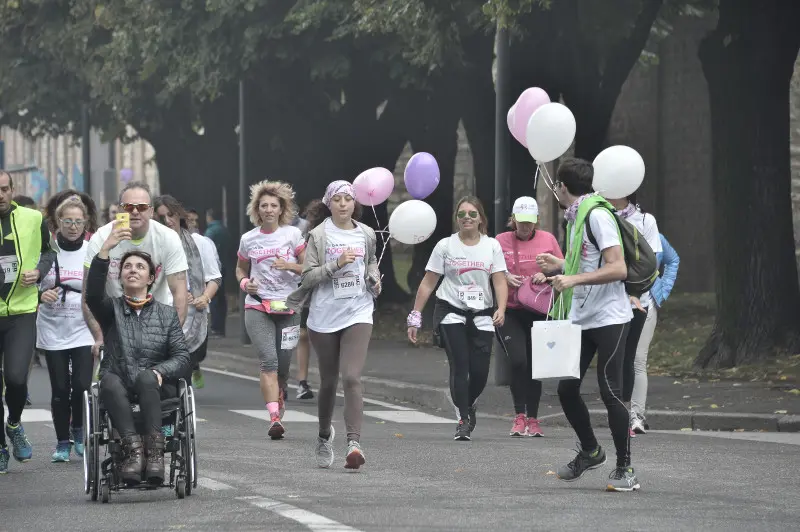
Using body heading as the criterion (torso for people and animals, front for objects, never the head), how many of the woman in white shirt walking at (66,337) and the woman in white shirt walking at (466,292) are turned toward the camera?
2

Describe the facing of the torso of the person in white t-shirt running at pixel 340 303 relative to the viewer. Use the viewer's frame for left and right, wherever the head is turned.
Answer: facing the viewer

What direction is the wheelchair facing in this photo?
toward the camera

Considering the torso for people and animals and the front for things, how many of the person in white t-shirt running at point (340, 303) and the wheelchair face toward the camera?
2

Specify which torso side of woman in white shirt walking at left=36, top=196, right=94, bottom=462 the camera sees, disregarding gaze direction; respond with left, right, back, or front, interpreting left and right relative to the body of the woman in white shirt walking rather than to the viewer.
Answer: front

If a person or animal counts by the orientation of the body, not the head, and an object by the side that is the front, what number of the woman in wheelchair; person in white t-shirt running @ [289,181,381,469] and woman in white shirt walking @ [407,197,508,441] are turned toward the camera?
3

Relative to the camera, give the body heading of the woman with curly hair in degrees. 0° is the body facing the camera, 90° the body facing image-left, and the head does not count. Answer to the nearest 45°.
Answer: approximately 0°

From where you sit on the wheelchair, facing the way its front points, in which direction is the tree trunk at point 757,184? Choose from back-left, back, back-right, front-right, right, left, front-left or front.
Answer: back-left

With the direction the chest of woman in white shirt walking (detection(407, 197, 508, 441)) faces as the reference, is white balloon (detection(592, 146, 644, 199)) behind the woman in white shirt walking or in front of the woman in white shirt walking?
in front
